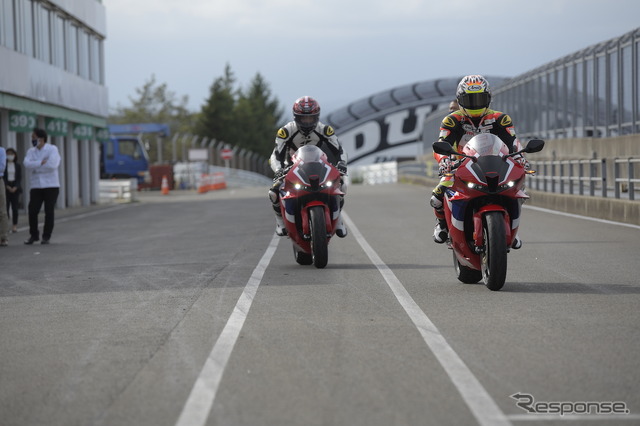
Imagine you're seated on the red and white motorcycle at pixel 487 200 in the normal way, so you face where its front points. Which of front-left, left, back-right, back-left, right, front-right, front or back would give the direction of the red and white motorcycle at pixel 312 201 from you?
back-right

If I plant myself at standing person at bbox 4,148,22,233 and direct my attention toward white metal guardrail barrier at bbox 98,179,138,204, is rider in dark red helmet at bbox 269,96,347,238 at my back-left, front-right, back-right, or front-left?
back-right

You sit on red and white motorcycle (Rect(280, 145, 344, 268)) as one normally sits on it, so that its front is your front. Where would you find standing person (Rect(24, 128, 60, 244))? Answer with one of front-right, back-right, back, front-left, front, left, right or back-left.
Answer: back-right

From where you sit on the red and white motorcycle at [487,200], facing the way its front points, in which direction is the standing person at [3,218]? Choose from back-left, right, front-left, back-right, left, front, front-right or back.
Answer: back-right

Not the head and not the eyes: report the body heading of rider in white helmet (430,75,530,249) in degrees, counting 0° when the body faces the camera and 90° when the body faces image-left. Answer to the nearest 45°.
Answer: approximately 0°

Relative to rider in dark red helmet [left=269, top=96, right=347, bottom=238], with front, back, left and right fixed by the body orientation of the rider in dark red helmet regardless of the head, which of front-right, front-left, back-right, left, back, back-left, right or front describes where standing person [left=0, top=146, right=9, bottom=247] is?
back-right
